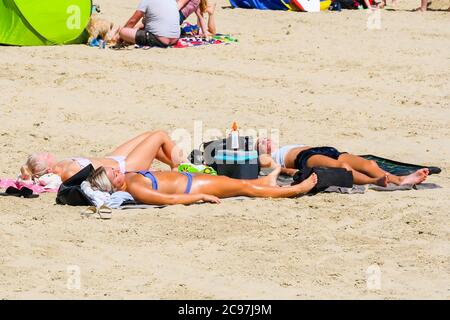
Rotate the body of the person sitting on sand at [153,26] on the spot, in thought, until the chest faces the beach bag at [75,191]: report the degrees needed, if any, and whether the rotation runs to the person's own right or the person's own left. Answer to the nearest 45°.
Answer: approximately 135° to the person's own left

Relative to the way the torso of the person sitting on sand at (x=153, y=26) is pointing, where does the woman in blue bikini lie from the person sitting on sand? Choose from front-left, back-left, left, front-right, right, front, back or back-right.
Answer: back-left

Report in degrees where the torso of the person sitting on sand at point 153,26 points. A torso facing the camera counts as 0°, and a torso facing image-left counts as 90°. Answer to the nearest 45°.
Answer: approximately 135°

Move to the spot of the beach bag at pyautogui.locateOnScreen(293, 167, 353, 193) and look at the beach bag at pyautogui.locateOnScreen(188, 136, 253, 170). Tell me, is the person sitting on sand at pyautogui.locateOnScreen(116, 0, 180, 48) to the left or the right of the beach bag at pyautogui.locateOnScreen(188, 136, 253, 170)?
right

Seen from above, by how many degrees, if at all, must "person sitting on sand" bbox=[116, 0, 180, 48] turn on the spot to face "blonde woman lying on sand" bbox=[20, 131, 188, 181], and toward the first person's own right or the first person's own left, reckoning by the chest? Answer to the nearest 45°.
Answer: approximately 135° to the first person's own left

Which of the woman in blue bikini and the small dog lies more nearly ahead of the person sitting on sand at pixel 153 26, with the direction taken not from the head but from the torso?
the small dog
